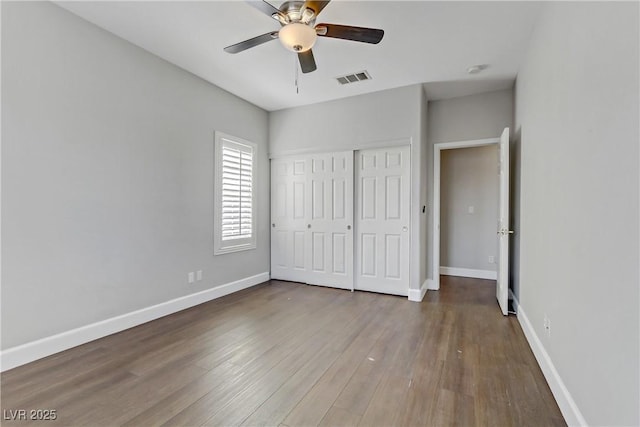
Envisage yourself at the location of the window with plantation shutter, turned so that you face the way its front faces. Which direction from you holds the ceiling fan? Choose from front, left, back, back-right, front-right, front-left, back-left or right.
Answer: front-right

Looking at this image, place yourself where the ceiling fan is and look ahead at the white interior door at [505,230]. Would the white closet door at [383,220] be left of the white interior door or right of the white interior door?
left

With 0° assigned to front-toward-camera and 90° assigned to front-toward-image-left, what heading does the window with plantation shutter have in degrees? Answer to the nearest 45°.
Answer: approximately 315°

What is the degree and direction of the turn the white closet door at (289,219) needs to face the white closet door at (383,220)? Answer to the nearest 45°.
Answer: approximately 90° to its left

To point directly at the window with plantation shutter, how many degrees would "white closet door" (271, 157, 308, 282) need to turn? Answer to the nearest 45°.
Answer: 0° — it already faces it

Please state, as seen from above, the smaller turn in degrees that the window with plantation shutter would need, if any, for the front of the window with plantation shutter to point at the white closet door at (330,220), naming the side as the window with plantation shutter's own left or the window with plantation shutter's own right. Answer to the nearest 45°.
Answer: approximately 45° to the window with plantation shutter's own left

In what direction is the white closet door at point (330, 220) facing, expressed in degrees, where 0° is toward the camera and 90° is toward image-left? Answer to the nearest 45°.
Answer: approximately 45°

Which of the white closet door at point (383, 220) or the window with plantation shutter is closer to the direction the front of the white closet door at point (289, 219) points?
the window with plantation shutter

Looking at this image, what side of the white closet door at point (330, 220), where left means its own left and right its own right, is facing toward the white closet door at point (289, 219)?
right

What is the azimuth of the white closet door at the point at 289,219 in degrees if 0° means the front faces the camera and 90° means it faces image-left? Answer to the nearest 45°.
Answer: approximately 45°

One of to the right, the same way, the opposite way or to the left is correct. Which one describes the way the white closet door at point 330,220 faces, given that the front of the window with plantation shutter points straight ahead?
to the right

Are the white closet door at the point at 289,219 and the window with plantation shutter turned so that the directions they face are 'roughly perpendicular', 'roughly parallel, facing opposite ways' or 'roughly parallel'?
roughly perpendicular
